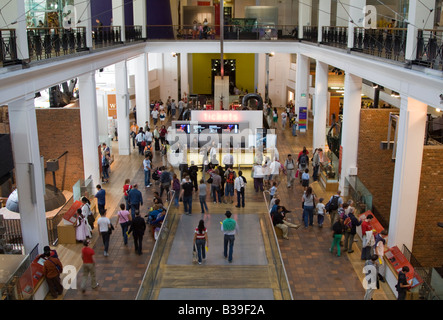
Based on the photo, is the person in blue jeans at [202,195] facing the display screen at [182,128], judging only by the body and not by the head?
yes

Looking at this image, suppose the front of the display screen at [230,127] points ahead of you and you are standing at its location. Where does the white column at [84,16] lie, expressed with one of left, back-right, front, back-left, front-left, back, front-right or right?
front-right

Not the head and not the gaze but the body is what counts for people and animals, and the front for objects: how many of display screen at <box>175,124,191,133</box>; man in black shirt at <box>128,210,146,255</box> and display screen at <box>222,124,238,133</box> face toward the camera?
2

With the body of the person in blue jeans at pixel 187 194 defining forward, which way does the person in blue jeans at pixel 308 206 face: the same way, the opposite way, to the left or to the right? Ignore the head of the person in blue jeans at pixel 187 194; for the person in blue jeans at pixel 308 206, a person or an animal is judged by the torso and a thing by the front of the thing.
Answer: the same way

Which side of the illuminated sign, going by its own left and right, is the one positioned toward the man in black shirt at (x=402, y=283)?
front

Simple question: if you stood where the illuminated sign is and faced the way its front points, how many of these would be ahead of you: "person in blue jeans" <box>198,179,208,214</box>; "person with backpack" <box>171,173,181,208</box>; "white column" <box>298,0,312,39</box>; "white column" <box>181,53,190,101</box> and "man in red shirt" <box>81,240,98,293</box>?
3

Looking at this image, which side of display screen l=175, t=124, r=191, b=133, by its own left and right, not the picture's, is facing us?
front

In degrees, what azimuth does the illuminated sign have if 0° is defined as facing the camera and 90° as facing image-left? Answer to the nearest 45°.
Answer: approximately 0°

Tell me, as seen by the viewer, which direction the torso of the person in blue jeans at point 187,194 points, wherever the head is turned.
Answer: away from the camera

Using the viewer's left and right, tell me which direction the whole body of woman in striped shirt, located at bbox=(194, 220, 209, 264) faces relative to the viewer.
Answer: facing away from the viewer

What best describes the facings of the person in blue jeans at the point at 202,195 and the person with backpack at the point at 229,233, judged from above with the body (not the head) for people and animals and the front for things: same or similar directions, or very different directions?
same or similar directions

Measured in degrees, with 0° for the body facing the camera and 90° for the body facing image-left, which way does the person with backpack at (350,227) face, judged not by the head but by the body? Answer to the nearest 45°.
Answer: approximately 225°

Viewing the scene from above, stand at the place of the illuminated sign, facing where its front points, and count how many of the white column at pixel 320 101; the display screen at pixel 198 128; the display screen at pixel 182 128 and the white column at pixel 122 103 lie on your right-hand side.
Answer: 3

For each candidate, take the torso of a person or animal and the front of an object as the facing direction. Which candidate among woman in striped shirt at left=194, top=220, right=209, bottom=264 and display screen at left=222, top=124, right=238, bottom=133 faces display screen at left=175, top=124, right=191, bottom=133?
the woman in striped shirt

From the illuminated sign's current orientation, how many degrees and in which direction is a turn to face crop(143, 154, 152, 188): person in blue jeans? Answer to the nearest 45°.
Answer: approximately 45° to its right

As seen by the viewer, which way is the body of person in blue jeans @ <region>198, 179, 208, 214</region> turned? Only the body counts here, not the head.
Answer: away from the camera
